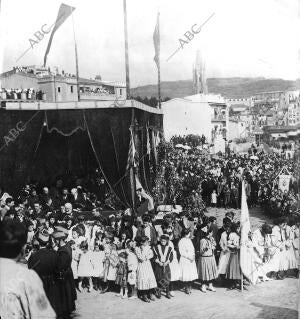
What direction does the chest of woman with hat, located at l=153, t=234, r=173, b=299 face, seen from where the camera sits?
toward the camera

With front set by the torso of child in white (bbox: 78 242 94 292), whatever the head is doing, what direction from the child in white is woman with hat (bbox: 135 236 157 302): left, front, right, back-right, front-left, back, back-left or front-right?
front-left

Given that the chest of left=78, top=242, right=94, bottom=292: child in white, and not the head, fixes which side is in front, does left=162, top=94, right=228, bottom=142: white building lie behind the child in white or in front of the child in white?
behind

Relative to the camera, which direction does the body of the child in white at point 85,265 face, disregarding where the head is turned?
toward the camera

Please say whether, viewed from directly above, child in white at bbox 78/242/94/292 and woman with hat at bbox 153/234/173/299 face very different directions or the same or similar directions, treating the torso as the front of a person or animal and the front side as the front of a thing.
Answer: same or similar directions
